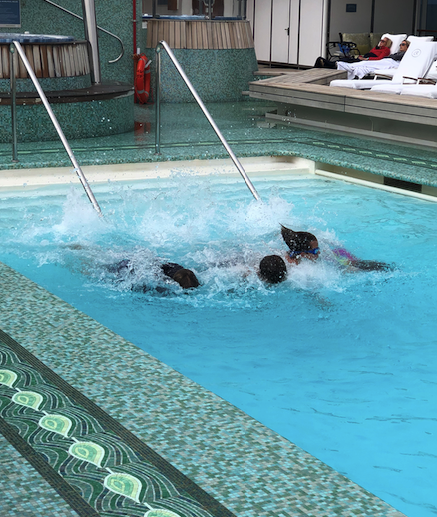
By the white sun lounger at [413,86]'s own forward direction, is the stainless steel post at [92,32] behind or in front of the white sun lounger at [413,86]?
in front

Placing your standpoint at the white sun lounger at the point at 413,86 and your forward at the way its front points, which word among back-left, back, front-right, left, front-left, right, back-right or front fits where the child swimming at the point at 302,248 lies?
left

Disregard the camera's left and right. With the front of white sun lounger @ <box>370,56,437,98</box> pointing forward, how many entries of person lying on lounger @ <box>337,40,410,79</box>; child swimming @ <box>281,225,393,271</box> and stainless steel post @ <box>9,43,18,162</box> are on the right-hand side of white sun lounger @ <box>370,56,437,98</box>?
1

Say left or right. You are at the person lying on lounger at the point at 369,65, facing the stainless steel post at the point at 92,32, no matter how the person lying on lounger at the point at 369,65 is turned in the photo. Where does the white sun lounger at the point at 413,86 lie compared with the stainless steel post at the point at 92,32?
left

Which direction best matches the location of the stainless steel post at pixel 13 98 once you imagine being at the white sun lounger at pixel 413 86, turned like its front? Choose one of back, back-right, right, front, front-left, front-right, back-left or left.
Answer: front-left

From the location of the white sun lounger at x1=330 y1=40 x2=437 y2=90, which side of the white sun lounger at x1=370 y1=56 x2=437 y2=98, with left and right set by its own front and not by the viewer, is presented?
right

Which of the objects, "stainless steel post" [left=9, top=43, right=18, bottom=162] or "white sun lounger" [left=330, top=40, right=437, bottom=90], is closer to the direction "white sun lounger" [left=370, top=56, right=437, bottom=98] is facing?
the stainless steel post

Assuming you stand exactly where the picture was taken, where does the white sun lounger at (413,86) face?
facing to the left of the viewer

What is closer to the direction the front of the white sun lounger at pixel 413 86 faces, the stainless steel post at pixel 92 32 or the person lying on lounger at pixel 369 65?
the stainless steel post

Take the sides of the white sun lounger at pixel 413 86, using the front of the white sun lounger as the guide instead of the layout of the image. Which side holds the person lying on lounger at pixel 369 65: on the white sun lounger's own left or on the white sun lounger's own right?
on the white sun lounger's own right
